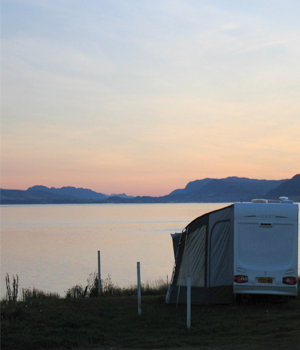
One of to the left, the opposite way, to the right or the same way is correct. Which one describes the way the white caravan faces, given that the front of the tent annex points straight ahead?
to the right

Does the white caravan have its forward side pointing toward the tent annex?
no

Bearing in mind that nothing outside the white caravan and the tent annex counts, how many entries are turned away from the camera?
1

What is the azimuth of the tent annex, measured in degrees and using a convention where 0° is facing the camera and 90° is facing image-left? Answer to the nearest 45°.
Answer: approximately 90°

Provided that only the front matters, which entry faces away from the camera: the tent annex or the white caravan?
the white caravan

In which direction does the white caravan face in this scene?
away from the camera

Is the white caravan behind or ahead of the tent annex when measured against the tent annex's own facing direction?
behind
